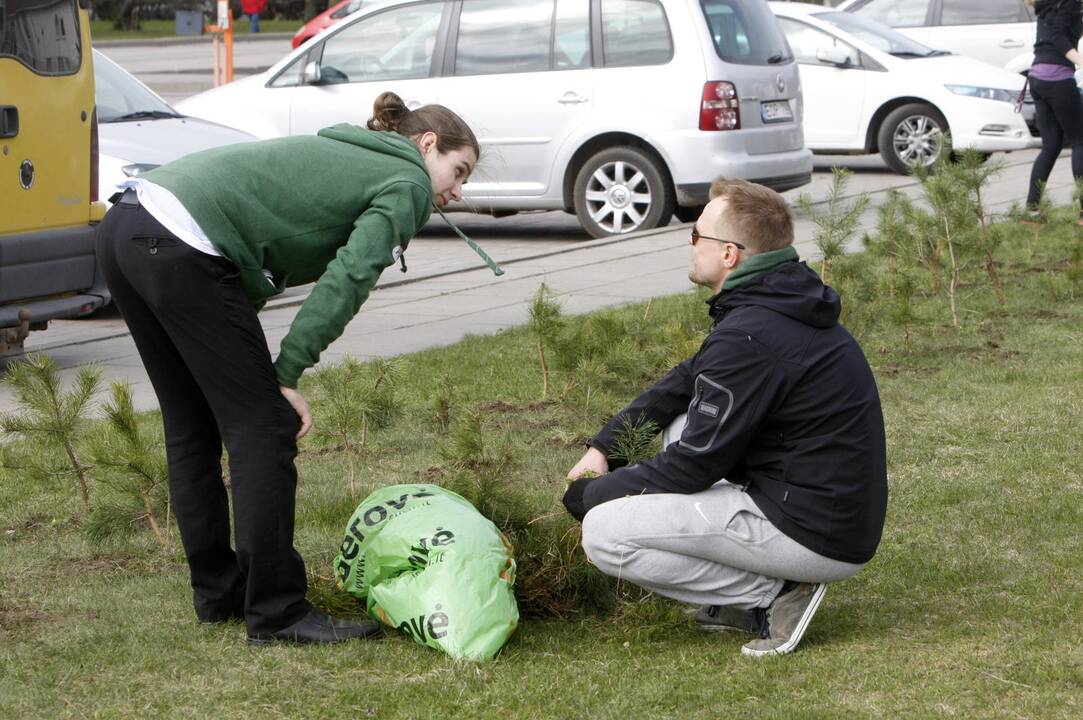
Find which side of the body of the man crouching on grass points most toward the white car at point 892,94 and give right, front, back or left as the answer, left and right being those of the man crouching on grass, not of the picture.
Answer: right

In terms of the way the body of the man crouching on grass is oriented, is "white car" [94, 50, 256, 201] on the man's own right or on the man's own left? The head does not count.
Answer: on the man's own right

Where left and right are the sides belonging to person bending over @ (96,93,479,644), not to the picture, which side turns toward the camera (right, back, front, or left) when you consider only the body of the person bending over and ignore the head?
right

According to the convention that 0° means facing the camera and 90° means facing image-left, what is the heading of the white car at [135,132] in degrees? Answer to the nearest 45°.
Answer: approximately 315°

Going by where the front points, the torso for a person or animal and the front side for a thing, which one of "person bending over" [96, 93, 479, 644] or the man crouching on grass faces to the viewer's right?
the person bending over

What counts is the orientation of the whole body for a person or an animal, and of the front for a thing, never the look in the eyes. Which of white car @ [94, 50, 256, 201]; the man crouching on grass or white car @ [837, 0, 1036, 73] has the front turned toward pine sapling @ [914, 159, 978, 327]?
white car @ [94, 50, 256, 201]

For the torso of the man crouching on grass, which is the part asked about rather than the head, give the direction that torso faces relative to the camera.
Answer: to the viewer's left

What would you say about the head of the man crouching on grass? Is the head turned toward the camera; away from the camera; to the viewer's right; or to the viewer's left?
to the viewer's left
